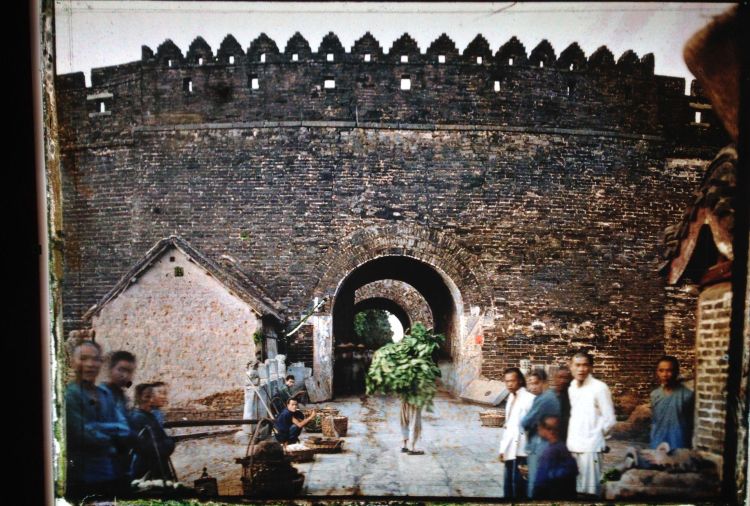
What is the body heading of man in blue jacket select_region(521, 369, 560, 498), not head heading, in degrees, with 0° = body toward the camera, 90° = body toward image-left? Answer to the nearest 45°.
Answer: approximately 45°

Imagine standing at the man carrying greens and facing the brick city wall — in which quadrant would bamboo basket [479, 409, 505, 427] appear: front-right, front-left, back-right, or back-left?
front-right

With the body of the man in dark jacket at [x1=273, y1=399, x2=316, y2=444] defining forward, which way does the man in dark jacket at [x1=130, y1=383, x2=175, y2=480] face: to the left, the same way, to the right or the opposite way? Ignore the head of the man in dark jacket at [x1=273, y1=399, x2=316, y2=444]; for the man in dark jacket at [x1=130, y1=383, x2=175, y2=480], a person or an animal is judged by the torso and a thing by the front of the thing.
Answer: the same way

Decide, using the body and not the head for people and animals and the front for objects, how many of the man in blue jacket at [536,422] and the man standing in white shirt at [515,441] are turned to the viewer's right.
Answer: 0

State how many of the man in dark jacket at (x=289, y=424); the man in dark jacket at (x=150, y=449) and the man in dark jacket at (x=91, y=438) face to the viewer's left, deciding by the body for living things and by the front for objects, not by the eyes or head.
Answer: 0

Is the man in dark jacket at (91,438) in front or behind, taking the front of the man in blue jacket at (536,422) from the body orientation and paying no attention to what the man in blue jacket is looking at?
in front

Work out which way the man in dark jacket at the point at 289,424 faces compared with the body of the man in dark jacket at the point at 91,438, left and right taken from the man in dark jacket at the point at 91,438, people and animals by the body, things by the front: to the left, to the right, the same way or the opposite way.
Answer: the same way

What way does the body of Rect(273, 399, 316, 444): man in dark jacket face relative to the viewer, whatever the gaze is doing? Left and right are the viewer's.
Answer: facing the viewer and to the right of the viewer

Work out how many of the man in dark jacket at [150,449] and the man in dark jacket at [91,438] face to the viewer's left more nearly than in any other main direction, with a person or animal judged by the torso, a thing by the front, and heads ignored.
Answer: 0

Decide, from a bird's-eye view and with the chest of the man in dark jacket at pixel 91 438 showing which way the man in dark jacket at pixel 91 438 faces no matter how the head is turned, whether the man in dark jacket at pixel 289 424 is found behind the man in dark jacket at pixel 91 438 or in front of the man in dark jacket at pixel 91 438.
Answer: behind

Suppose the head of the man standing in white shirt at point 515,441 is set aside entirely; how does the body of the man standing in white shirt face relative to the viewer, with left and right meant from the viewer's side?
facing the viewer and to the left of the viewer

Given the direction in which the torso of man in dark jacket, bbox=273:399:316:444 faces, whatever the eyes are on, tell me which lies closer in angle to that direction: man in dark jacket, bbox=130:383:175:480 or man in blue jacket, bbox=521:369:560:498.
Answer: the man in blue jacket
